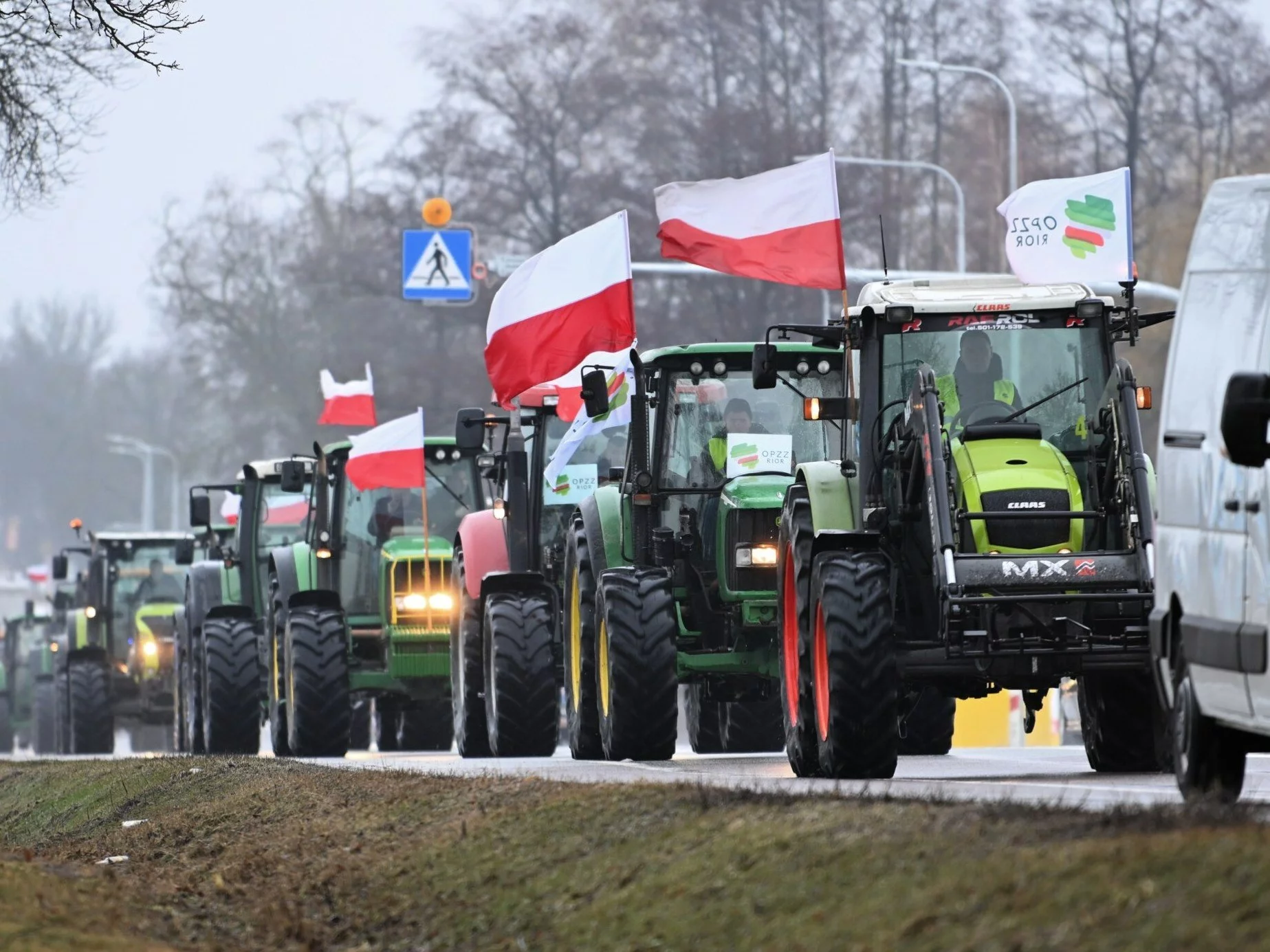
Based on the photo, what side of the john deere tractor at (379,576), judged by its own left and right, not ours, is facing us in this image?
front

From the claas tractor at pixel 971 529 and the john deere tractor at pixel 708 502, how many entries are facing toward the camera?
2

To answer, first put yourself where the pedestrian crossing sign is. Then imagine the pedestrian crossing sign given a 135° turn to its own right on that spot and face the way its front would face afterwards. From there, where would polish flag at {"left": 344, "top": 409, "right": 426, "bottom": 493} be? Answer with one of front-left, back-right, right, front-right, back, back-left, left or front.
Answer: back-left

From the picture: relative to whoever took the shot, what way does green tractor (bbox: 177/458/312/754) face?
facing the viewer

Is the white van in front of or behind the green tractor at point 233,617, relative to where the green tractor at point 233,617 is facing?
in front

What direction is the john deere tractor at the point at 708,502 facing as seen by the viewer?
toward the camera

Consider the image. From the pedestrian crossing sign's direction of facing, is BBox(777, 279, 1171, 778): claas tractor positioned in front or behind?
in front

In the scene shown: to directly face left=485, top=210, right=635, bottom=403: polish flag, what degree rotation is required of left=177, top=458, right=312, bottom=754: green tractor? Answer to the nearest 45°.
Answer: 0° — it already faces it

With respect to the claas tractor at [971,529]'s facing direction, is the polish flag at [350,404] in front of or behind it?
behind

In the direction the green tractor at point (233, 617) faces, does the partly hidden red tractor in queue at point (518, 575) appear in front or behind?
in front
